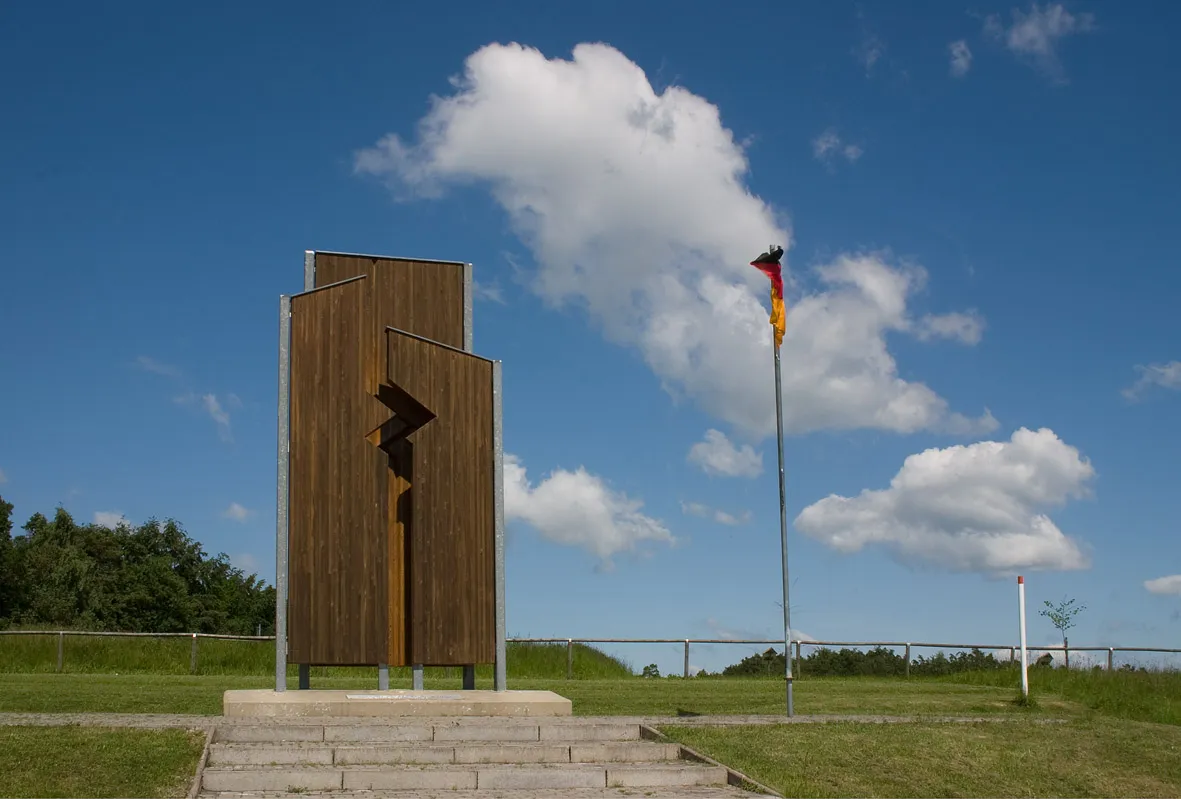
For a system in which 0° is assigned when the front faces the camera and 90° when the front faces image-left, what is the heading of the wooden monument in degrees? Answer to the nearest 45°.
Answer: approximately 0°

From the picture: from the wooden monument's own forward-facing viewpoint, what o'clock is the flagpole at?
The flagpole is roughly at 9 o'clock from the wooden monument.

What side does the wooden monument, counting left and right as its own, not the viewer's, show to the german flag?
left
